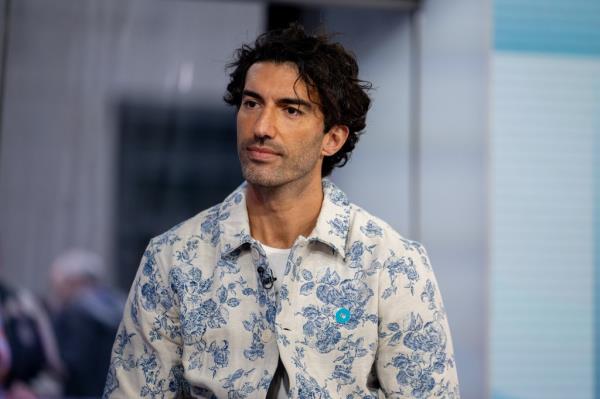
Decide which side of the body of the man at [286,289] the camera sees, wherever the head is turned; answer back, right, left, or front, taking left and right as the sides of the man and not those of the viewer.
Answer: front

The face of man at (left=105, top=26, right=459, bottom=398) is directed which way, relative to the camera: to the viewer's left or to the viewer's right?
to the viewer's left

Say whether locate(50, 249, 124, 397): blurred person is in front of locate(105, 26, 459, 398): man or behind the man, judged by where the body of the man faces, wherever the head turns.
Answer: behind

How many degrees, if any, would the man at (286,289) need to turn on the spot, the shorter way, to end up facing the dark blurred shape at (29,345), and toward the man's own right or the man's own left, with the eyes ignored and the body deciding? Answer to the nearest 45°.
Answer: approximately 135° to the man's own right
